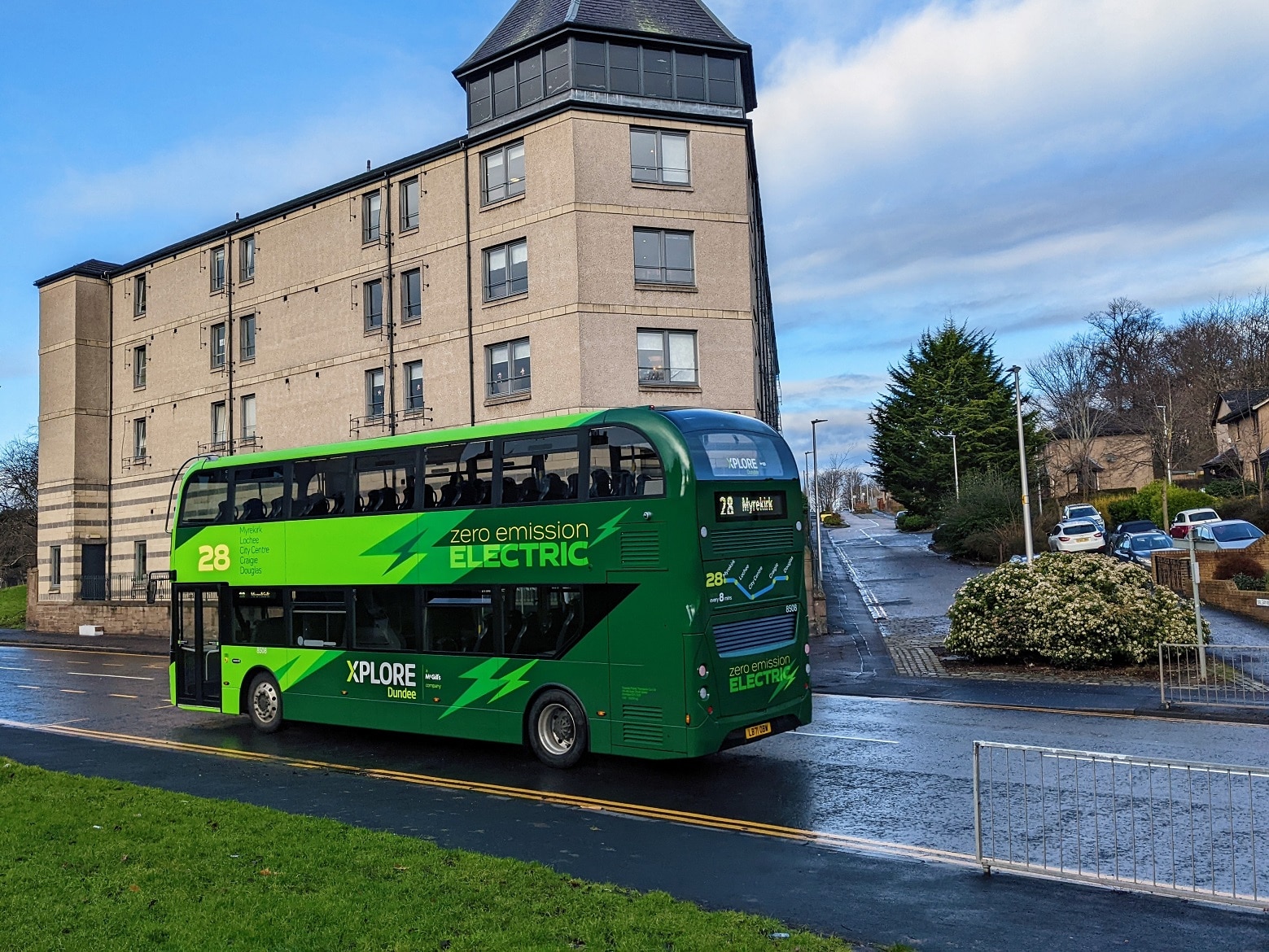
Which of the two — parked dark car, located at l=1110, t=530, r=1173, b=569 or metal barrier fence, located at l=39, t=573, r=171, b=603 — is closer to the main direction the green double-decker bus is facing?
the metal barrier fence

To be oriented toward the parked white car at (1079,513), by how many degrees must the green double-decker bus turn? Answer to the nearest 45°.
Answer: approximately 90° to its right

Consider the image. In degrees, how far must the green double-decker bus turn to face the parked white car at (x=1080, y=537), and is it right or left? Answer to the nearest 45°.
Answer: approximately 90° to its right

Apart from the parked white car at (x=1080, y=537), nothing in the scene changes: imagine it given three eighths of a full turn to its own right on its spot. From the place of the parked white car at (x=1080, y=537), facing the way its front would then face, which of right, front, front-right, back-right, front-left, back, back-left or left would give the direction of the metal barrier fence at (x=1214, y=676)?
front-right

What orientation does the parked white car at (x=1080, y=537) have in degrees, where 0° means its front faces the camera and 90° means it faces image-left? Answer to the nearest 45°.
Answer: approximately 180°

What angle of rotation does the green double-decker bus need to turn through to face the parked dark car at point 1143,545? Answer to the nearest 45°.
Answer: approximately 90° to its right

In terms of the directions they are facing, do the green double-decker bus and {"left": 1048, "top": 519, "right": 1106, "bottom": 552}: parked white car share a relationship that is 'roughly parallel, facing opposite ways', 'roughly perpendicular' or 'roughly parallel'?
roughly perpendicular
